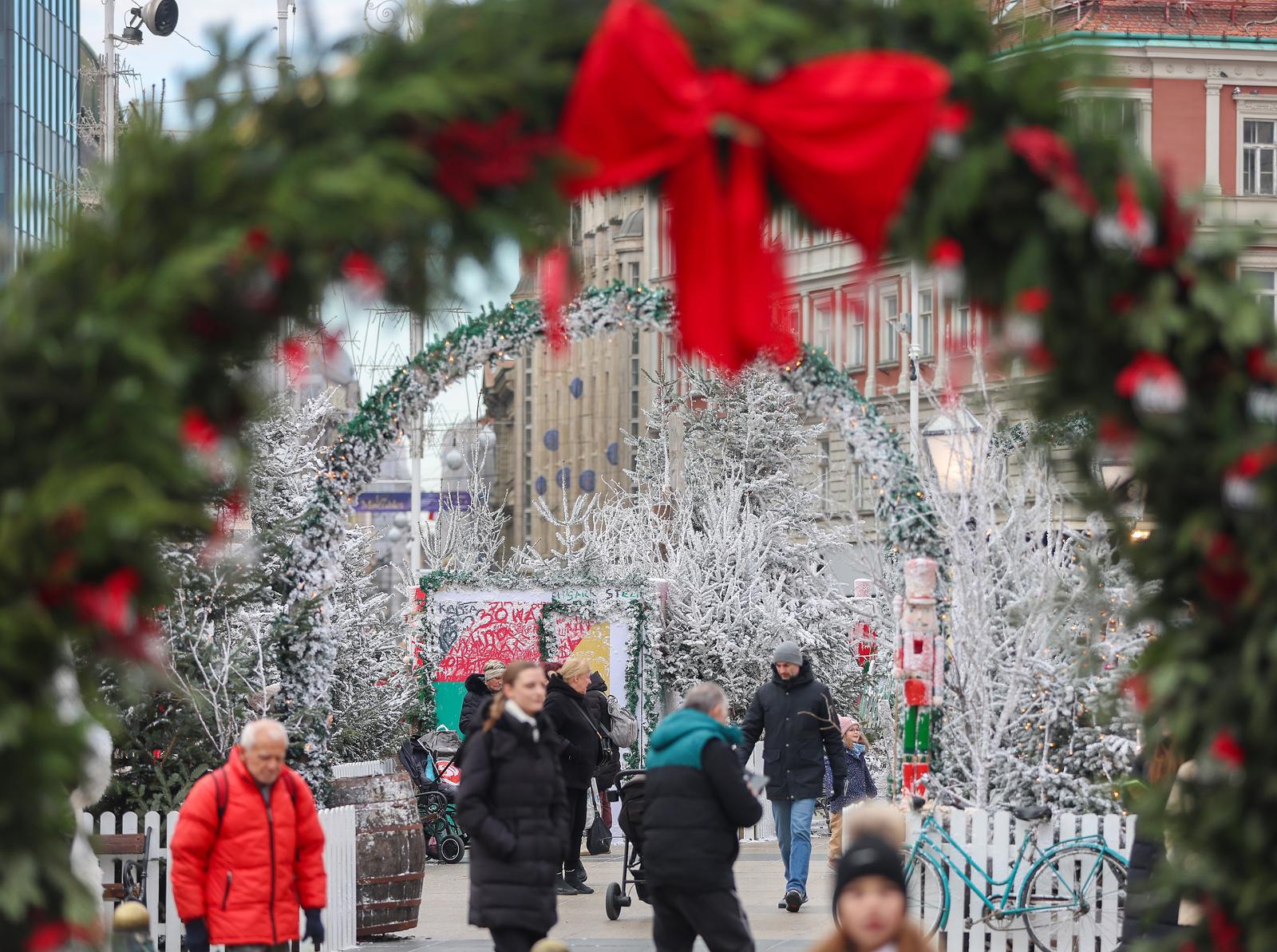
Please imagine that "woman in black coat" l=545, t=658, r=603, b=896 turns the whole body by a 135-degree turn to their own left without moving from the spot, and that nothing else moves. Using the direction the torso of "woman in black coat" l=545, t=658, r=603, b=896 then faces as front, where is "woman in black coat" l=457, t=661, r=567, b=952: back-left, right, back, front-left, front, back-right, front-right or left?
back-left

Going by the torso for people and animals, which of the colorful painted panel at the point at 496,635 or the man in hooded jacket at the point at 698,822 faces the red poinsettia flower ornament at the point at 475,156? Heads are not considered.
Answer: the colorful painted panel

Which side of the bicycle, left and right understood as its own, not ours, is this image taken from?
left

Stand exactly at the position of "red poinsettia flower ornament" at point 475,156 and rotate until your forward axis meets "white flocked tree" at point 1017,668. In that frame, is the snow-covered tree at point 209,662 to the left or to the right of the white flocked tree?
left

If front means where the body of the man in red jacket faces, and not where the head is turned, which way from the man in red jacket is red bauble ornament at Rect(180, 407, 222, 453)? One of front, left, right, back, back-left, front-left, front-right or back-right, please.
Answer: front-right

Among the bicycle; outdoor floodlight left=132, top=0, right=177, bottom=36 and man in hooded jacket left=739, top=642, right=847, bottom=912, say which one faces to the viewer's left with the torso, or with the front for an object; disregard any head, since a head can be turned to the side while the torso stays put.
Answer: the bicycle

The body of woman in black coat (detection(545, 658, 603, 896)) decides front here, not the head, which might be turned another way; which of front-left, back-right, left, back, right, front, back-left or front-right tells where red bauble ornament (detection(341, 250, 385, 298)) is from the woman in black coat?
right

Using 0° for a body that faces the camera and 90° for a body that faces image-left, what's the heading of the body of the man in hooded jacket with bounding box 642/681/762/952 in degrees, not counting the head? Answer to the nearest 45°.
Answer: approximately 225°
